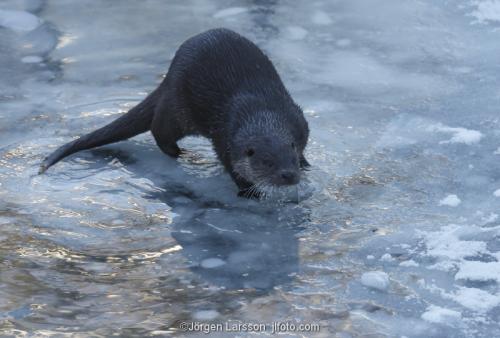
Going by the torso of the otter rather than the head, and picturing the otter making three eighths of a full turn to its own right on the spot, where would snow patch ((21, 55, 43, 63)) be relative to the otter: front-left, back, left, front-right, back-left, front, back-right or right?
front-right

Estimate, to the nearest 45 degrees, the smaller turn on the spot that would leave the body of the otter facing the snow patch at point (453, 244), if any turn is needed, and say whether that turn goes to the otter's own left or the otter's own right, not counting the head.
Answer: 0° — it already faces it

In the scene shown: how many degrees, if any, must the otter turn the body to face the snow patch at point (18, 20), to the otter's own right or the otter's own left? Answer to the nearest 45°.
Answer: approximately 180°

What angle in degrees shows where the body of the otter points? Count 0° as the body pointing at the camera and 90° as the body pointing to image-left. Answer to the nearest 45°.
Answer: approximately 315°

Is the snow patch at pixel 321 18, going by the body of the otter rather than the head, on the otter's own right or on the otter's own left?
on the otter's own left

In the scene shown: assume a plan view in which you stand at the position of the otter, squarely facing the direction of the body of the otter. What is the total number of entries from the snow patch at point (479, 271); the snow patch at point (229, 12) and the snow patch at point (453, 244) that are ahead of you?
2

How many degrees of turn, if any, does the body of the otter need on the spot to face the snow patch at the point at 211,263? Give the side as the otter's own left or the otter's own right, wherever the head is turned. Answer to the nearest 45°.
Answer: approximately 45° to the otter's own right
